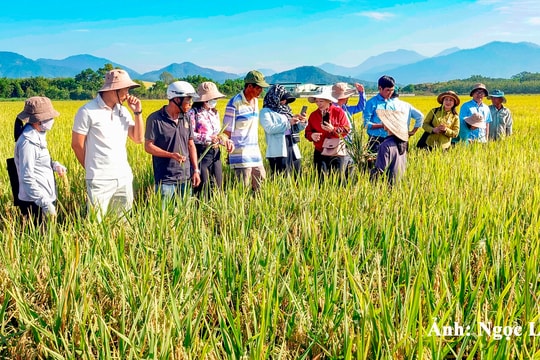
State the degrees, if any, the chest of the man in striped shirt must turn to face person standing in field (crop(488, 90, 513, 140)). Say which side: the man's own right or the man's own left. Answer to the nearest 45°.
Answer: approximately 90° to the man's own left

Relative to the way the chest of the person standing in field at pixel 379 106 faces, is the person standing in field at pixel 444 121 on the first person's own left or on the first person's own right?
on the first person's own left

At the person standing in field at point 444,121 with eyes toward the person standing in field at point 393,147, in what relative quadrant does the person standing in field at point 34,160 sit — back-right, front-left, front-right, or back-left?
front-right

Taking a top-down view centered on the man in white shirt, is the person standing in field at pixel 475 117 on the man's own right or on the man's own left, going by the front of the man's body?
on the man's own left

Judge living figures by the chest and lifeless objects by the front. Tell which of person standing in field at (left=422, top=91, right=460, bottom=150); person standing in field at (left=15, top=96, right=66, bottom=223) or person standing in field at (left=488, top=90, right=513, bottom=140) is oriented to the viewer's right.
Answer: person standing in field at (left=15, top=96, right=66, bottom=223)

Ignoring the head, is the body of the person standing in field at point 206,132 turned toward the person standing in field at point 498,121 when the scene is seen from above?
no

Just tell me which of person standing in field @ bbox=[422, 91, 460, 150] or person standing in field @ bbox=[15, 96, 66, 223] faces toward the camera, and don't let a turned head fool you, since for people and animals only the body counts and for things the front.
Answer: person standing in field @ bbox=[422, 91, 460, 150]

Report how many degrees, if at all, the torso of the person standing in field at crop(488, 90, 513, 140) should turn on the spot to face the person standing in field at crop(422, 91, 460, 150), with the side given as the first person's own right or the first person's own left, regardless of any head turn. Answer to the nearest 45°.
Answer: approximately 45° to the first person's own right

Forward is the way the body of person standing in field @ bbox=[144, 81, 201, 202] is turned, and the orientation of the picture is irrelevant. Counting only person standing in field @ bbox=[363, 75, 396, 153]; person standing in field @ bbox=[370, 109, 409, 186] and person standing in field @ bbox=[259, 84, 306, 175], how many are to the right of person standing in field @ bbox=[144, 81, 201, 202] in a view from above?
0

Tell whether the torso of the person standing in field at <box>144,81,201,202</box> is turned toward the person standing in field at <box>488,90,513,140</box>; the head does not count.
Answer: no

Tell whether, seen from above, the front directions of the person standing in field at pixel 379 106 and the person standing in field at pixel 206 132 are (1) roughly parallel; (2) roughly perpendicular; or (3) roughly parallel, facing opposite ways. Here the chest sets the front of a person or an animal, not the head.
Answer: roughly parallel

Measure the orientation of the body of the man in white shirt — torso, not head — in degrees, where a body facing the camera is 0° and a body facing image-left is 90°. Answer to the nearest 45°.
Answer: approximately 315°

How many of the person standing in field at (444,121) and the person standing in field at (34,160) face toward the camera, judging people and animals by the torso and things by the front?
1

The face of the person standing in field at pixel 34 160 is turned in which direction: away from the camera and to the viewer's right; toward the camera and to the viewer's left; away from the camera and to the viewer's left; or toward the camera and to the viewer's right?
toward the camera and to the viewer's right

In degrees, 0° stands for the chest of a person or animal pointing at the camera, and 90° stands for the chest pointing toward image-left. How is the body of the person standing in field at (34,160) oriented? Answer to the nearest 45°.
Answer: approximately 270°

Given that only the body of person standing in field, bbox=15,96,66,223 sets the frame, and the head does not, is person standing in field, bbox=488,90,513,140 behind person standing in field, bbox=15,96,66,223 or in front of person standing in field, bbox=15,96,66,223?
in front

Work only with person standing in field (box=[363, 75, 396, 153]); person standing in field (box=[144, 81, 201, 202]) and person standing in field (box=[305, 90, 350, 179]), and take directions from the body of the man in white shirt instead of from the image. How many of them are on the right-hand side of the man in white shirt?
0
